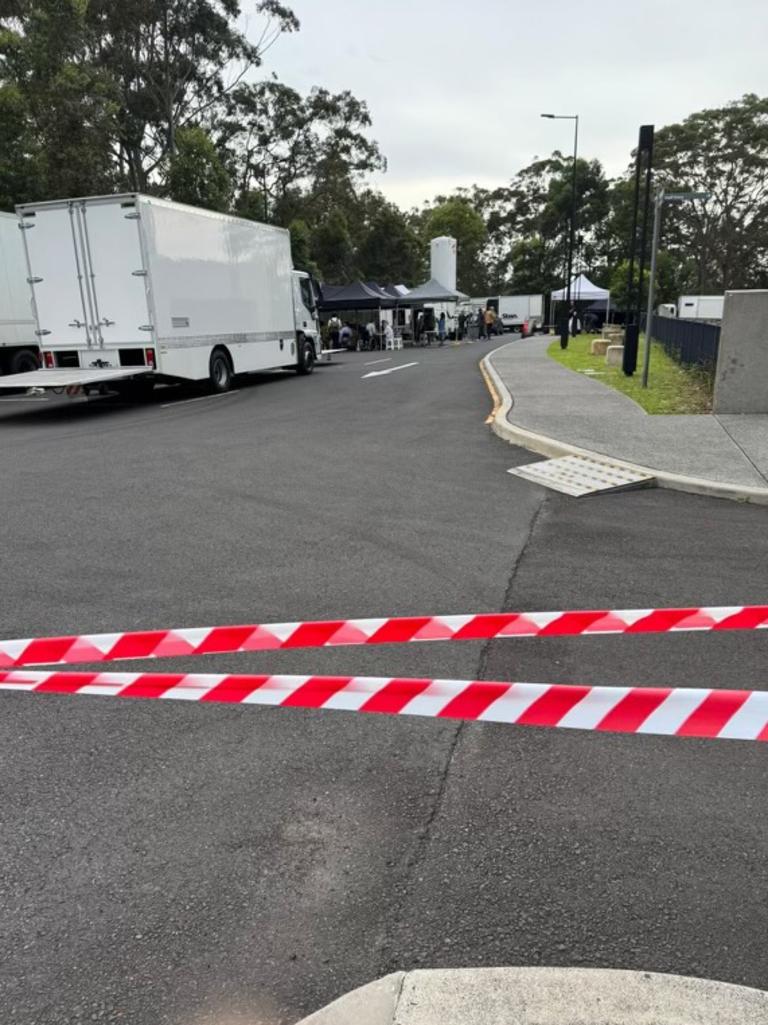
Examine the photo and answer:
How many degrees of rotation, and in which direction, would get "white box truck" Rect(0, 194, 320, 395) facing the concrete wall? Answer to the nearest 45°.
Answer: approximately 90° to its right

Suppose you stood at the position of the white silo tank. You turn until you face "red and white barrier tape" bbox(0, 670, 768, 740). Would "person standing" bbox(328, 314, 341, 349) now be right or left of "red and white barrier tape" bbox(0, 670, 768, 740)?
right

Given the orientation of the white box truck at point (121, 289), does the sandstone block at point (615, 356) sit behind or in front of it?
in front

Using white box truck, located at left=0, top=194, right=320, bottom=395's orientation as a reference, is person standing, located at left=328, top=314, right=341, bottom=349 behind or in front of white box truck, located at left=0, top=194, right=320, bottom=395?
in front

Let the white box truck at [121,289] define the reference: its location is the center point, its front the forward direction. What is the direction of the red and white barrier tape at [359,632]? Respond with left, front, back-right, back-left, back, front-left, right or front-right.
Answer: back-right

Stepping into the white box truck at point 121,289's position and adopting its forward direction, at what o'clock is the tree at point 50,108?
The tree is roughly at 10 o'clock from the white box truck.

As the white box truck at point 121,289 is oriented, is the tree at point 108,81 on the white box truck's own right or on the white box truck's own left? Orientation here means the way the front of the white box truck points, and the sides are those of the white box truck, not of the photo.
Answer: on the white box truck's own left

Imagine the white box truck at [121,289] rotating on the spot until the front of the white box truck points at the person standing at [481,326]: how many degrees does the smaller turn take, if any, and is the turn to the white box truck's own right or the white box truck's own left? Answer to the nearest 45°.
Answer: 0° — it already faces them

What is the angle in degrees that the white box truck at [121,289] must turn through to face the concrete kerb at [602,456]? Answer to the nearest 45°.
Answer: approximately 90° to its right

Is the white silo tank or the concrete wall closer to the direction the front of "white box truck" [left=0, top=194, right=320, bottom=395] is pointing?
the white silo tank

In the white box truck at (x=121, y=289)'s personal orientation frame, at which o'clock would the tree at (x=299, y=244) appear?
The tree is roughly at 11 o'clock from the white box truck.

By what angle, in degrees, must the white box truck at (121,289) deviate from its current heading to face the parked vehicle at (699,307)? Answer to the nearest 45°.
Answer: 0° — it already faces it

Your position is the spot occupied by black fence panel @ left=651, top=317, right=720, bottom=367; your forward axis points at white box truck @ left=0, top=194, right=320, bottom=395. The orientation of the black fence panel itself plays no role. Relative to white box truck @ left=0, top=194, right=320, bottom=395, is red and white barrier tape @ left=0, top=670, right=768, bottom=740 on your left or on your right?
left

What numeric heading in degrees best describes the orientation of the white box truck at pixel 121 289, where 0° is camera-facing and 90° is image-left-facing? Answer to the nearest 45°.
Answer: approximately 225°

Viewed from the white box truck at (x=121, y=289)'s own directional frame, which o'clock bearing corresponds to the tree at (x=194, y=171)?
The tree is roughly at 11 o'clock from the white box truck.

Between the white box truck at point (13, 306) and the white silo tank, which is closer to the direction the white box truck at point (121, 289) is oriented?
the white silo tank
